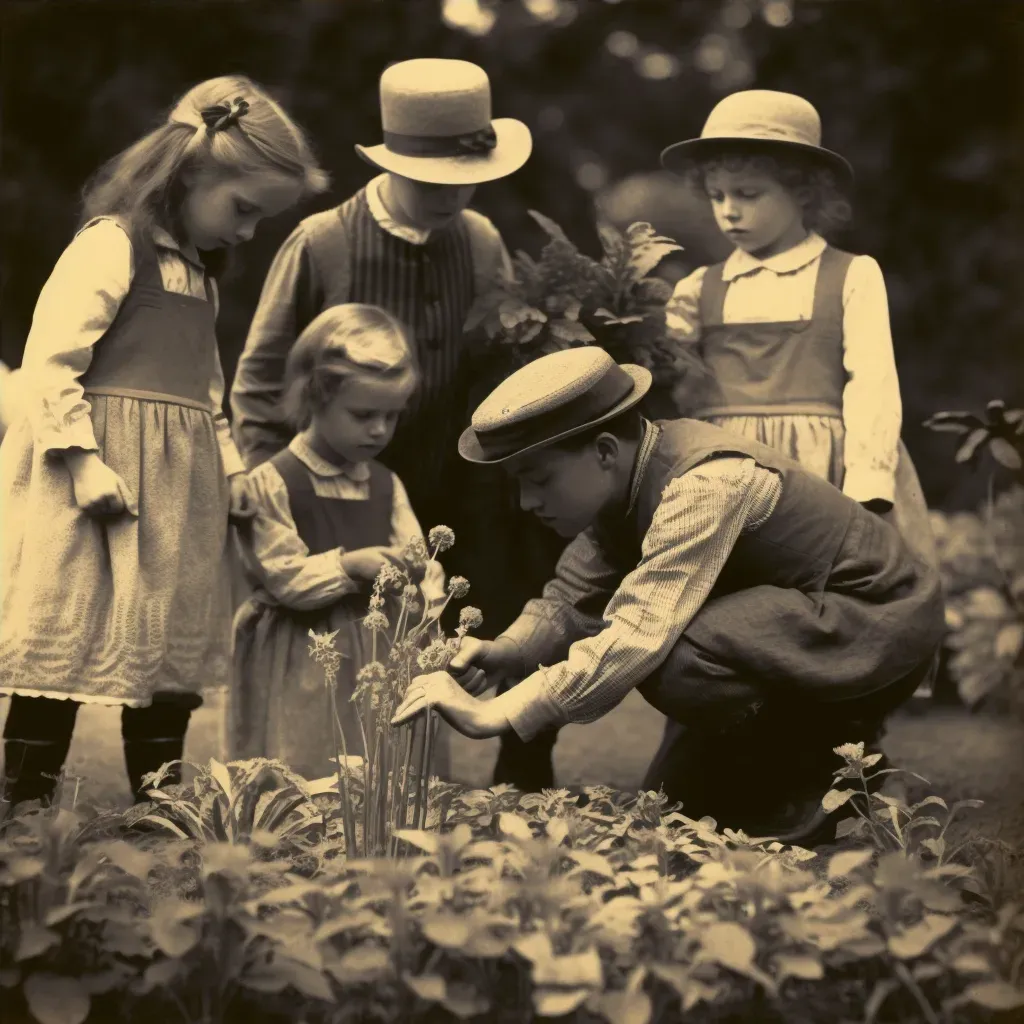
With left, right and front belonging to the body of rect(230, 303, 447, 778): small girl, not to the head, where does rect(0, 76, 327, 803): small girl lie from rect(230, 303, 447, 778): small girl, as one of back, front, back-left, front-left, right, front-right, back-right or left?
right

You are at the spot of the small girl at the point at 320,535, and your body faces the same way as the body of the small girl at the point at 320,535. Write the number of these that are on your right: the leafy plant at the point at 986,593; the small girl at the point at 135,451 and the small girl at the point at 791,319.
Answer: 1

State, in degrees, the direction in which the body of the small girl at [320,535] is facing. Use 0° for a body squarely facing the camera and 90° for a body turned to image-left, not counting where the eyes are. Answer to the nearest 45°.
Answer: approximately 315°

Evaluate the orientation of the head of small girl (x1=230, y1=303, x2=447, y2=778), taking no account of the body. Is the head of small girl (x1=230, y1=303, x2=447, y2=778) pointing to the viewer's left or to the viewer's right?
to the viewer's right

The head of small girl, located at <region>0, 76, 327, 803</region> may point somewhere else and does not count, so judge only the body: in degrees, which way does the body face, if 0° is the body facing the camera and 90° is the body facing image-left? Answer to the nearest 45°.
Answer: approximately 315°

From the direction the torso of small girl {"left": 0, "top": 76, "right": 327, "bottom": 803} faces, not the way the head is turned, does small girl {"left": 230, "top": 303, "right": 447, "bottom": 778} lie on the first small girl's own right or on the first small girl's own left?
on the first small girl's own left

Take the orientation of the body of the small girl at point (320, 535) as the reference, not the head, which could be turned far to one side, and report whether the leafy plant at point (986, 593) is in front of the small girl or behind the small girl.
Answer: in front

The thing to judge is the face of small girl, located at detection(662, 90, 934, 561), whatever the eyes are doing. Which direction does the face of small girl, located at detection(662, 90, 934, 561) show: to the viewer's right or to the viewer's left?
to the viewer's left

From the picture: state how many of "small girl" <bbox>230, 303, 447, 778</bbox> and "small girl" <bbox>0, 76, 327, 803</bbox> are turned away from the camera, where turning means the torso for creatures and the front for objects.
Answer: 0

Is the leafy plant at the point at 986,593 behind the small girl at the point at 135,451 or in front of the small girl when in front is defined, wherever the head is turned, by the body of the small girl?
in front

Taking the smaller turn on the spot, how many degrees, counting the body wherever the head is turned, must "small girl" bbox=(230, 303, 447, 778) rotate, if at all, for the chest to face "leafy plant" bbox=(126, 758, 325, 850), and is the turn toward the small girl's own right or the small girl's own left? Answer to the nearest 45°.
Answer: approximately 45° to the small girl's own right

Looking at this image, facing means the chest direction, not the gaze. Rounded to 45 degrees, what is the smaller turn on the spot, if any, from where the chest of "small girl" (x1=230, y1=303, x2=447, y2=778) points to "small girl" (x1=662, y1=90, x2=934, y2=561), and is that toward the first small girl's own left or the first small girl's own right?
approximately 45° to the first small girl's own left
